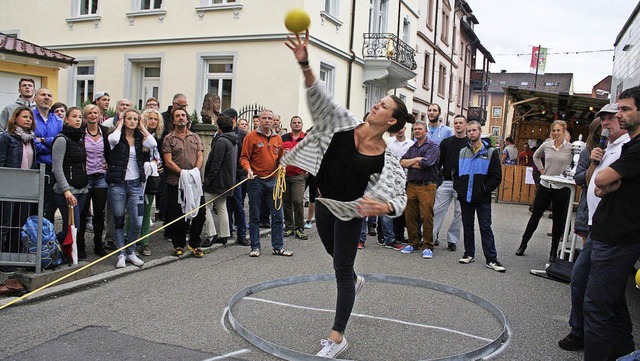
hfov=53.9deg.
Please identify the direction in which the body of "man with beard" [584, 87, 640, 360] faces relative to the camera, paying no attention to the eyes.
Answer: to the viewer's left

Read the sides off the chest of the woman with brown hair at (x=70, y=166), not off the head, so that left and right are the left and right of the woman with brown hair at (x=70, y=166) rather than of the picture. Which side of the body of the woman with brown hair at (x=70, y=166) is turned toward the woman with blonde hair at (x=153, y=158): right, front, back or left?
left

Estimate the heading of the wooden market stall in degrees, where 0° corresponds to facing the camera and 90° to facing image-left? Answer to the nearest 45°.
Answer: approximately 0°

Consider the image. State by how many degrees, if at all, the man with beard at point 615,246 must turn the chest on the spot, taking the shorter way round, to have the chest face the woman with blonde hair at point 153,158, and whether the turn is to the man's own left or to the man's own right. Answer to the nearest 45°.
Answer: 0° — they already face them

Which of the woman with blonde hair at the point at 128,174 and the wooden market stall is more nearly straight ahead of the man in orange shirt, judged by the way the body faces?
the woman with blonde hair

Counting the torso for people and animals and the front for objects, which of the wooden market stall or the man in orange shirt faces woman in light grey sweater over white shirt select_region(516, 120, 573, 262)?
the wooden market stall

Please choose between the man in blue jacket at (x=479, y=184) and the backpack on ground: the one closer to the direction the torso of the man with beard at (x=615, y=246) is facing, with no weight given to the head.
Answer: the backpack on ground
